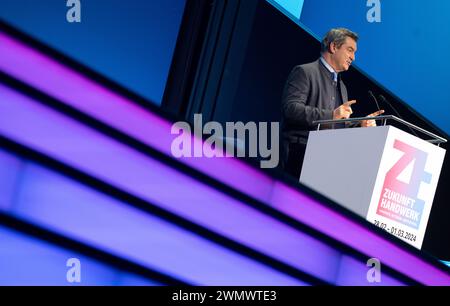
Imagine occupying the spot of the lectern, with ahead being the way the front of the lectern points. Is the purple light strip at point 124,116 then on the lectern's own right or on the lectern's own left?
on the lectern's own right
